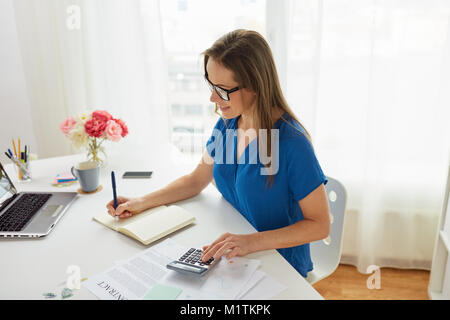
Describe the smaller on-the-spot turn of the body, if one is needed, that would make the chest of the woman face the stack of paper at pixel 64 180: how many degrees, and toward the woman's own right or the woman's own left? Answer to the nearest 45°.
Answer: approximately 90° to the woman's own right

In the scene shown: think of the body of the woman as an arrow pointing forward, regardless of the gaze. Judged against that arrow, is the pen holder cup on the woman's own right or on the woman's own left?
on the woman's own right

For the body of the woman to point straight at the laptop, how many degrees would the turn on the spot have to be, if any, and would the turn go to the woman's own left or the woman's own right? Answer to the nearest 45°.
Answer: approximately 45° to the woman's own right

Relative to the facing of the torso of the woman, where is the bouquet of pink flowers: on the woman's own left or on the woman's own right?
on the woman's own right

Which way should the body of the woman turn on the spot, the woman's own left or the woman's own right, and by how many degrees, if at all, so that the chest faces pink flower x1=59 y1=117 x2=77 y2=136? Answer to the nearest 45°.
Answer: approximately 90° to the woman's own right

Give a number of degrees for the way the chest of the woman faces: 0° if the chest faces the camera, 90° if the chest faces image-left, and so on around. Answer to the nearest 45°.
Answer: approximately 45°
